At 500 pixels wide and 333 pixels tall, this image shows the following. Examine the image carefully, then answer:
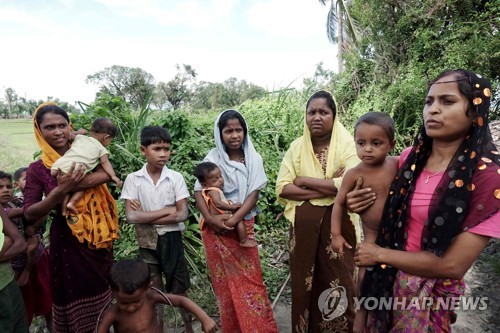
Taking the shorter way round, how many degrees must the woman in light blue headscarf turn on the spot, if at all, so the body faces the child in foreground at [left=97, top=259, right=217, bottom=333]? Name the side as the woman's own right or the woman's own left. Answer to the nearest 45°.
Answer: approximately 45° to the woman's own right

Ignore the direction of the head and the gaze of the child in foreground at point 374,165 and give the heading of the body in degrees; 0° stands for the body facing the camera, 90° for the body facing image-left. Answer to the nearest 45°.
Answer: approximately 45°

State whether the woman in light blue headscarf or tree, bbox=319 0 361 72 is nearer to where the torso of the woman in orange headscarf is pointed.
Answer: the woman in light blue headscarf

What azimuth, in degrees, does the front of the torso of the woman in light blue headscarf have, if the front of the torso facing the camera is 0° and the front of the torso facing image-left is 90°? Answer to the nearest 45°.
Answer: approximately 0°

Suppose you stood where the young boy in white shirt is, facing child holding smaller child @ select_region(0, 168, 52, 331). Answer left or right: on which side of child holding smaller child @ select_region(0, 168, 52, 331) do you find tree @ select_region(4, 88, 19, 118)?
right

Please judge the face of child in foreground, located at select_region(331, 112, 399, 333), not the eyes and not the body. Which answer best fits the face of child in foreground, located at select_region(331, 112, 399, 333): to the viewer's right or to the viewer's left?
to the viewer's left

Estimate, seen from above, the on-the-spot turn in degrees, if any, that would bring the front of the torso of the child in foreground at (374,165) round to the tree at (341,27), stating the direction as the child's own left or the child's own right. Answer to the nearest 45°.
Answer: approximately 135° to the child's own right

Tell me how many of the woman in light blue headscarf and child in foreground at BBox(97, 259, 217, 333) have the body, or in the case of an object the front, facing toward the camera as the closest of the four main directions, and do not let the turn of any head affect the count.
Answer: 2

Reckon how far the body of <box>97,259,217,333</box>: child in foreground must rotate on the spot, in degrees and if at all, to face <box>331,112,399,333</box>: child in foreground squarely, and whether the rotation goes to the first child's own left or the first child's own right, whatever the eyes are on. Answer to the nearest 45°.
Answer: approximately 90° to the first child's own left

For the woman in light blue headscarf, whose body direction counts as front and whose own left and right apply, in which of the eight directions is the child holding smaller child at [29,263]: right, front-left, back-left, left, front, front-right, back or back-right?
right

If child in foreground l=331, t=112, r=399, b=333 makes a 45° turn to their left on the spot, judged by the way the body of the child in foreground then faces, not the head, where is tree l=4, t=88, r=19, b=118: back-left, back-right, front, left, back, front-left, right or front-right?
back-right
